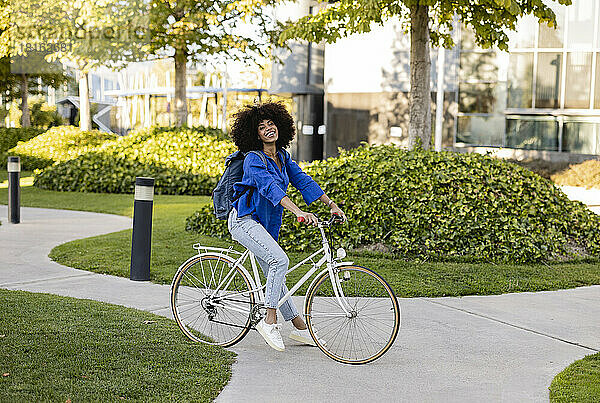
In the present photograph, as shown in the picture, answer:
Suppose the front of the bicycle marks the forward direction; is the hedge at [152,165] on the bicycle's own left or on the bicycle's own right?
on the bicycle's own left

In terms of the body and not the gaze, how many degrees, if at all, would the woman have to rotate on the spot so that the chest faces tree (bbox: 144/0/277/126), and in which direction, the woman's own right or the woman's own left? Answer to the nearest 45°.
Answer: approximately 135° to the woman's own left

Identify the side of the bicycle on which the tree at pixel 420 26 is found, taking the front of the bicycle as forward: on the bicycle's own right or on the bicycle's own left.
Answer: on the bicycle's own left

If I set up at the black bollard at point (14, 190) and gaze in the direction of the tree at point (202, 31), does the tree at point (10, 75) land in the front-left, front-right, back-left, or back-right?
front-left

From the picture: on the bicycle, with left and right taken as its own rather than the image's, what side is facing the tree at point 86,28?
left

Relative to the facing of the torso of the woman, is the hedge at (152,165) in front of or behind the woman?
behind

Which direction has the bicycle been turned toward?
to the viewer's right

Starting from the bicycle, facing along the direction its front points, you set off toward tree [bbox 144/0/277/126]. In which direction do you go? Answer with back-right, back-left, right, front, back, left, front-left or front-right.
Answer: left

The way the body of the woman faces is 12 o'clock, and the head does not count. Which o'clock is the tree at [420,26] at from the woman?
The tree is roughly at 8 o'clock from the woman.

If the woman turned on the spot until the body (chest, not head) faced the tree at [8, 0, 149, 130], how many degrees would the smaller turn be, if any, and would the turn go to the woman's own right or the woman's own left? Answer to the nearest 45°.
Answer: approximately 135° to the woman's own left

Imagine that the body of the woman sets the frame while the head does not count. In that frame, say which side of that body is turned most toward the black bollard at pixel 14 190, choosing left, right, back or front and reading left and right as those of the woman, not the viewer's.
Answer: back

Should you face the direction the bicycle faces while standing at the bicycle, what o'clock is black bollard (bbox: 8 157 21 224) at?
The black bollard is roughly at 8 o'clock from the bicycle.

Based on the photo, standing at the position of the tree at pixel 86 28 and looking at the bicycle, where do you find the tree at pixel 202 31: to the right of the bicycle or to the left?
left
